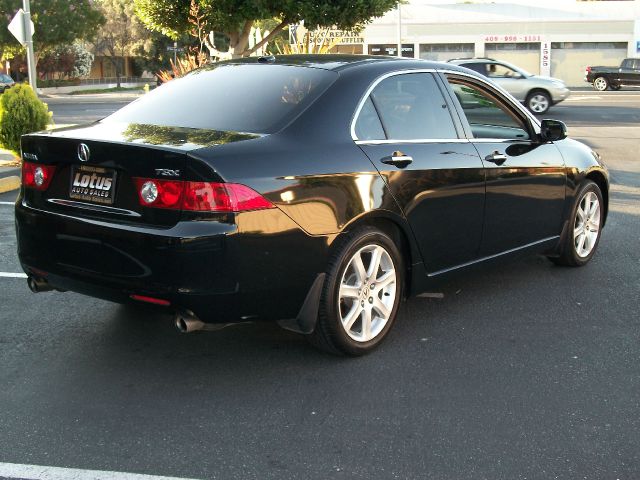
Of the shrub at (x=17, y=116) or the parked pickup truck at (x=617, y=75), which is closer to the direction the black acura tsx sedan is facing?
the parked pickup truck

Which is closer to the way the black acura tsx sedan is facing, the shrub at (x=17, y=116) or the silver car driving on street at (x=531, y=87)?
the silver car driving on street

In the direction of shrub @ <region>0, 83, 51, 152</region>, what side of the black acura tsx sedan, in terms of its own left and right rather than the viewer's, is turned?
left

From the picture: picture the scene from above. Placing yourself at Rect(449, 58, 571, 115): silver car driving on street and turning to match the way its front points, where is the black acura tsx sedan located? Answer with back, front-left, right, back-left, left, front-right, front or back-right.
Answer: right

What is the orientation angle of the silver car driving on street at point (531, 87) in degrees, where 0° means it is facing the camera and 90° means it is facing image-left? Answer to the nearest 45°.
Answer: approximately 270°

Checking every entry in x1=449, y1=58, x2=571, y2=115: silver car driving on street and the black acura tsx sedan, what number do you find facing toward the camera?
0

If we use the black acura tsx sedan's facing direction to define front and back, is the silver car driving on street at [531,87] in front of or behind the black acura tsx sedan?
in front

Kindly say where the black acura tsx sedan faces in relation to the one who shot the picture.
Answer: facing away from the viewer and to the right of the viewer
